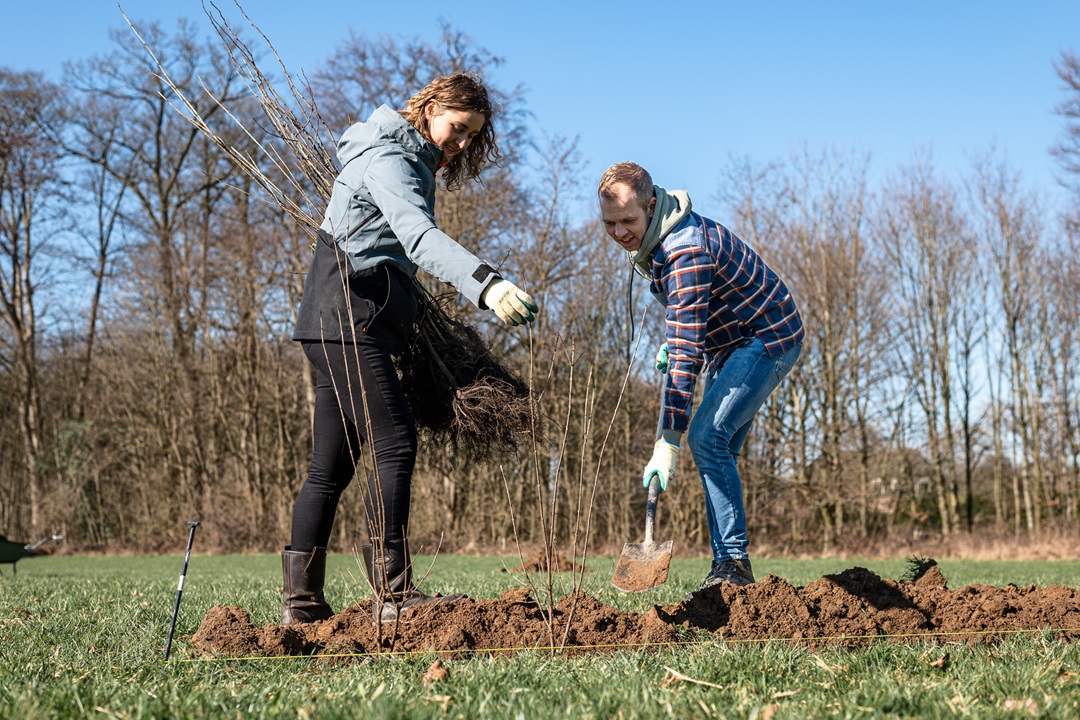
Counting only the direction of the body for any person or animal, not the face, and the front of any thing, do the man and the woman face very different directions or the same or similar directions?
very different directions

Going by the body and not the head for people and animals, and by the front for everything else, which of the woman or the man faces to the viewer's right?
the woman

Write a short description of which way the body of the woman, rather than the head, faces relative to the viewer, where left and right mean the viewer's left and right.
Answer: facing to the right of the viewer

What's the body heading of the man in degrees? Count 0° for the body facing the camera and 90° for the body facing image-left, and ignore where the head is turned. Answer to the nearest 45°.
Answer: approximately 90°

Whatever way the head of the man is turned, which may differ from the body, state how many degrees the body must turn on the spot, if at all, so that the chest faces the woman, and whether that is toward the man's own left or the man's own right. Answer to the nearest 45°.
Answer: approximately 45° to the man's own left

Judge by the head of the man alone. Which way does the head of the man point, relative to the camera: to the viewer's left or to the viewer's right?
to the viewer's left

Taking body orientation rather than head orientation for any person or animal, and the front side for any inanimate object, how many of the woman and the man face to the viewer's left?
1
